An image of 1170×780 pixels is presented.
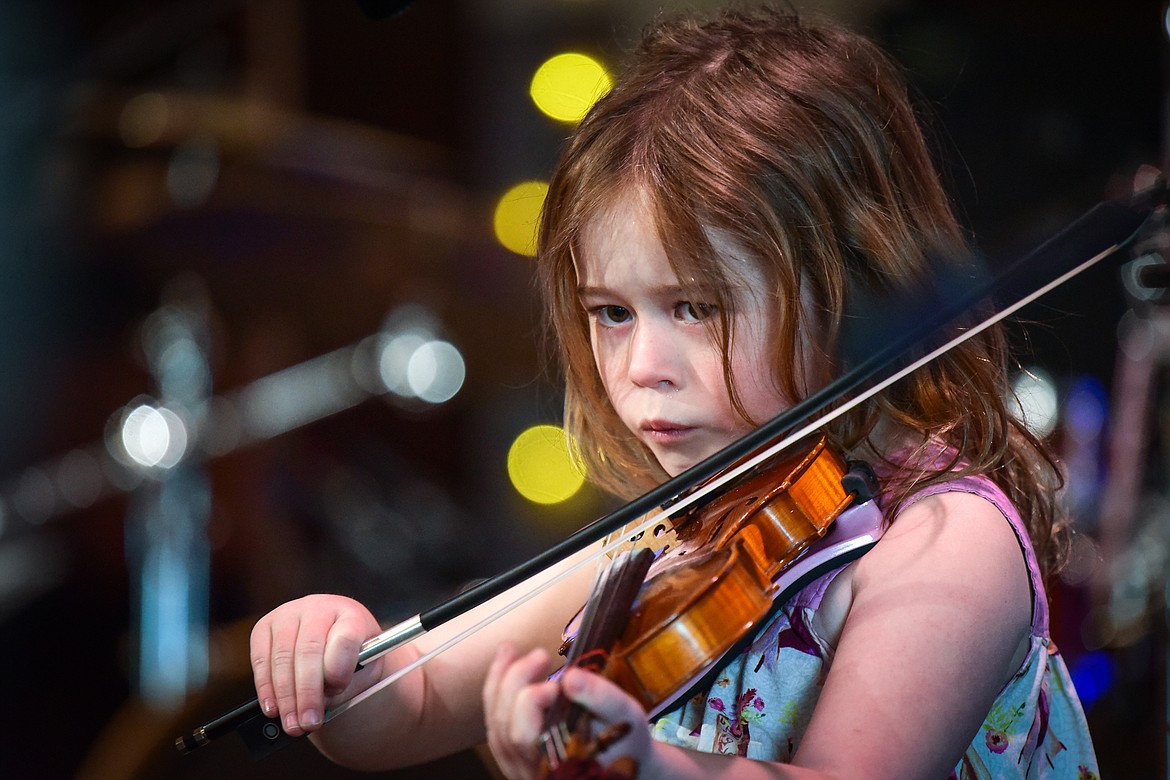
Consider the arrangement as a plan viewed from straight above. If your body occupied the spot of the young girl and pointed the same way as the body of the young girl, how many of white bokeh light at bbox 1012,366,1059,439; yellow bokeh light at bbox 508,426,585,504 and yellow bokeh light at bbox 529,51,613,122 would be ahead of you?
0

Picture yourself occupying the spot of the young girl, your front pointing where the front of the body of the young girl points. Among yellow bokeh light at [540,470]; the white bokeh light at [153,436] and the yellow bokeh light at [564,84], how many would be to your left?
0

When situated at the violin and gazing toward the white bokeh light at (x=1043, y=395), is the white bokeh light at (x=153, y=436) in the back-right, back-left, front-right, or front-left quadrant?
front-left

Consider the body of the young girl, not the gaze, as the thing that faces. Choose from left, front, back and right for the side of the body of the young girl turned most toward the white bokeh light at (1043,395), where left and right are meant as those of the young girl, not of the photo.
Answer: back

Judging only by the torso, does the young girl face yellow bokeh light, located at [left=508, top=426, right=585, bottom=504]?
no

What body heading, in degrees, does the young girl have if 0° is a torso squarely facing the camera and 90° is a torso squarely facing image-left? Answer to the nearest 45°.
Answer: approximately 45°

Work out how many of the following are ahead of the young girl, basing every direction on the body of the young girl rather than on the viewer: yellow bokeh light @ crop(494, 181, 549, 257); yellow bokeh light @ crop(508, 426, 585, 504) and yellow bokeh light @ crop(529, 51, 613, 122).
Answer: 0

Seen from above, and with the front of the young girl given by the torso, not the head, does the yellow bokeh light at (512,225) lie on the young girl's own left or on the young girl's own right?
on the young girl's own right

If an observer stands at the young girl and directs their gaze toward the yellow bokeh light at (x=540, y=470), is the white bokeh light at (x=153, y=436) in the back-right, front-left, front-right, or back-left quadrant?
front-left

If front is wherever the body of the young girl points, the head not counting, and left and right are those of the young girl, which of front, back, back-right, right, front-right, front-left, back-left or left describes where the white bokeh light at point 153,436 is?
right

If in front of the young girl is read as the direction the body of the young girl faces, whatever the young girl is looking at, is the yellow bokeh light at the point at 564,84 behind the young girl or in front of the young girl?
behind
